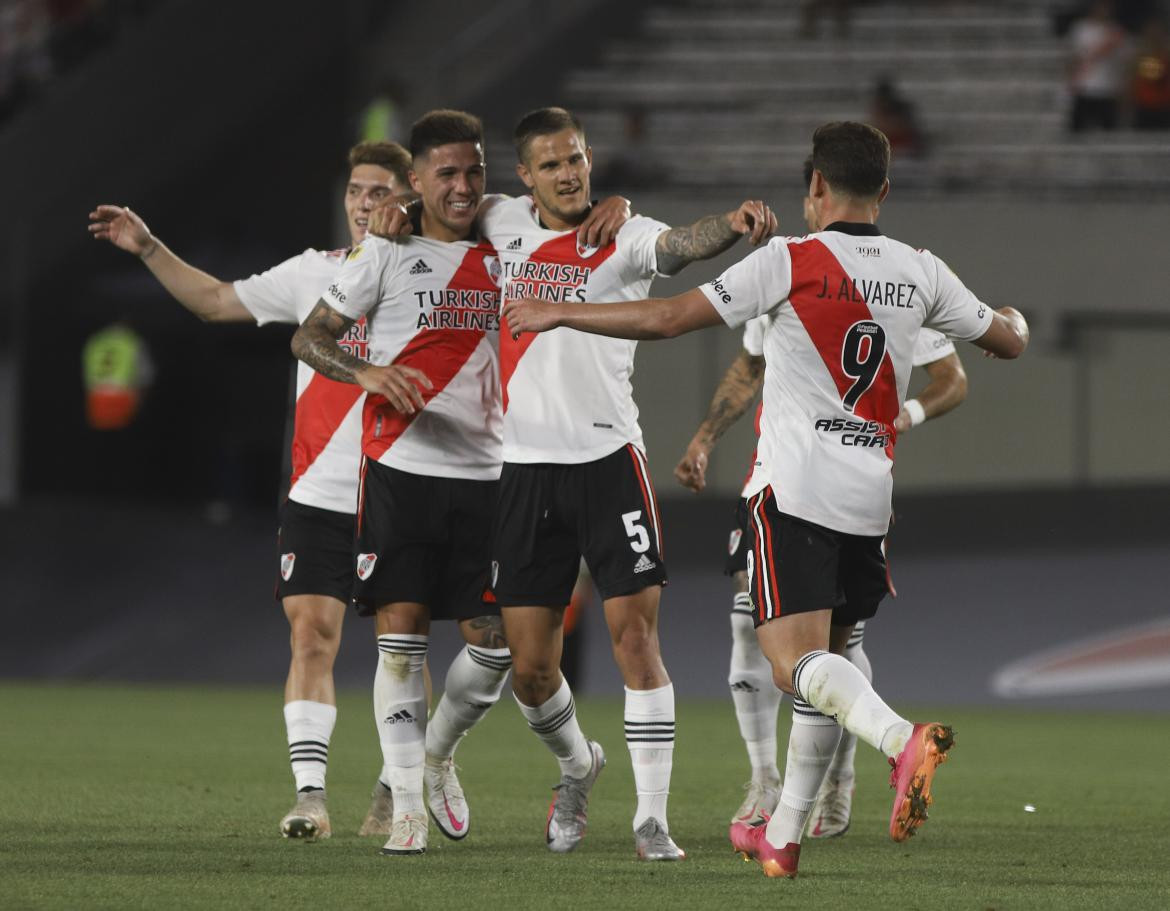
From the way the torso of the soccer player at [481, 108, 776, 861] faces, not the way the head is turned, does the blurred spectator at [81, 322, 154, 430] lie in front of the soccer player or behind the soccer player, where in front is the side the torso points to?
behind

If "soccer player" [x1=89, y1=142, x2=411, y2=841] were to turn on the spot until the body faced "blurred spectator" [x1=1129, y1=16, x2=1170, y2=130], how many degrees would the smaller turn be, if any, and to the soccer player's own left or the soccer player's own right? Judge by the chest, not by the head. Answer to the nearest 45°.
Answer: approximately 135° to the soccer player's own left

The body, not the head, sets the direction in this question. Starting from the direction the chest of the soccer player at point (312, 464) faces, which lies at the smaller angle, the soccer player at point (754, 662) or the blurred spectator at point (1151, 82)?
the soccer player

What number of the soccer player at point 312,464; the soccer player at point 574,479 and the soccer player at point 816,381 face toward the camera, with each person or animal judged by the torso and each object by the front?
2

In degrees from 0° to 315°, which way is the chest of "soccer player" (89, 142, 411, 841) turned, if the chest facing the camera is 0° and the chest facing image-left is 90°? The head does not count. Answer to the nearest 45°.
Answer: approximately 0°

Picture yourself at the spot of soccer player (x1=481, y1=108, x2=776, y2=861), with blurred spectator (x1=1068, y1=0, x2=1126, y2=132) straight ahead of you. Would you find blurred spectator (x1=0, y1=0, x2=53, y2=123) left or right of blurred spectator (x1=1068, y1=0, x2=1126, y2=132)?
left

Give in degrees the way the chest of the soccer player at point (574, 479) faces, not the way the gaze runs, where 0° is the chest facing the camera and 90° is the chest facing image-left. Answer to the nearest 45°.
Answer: approximately 0°

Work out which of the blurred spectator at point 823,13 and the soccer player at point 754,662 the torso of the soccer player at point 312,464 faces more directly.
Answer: the soccer player

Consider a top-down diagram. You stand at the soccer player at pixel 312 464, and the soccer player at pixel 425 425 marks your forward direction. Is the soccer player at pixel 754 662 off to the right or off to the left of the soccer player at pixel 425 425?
left

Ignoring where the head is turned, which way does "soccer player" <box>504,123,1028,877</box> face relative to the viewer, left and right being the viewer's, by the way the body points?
facing away from the viewer and to the left of the viewer

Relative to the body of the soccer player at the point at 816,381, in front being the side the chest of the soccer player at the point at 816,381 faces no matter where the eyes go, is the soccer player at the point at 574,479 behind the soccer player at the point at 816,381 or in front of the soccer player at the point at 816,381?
in front

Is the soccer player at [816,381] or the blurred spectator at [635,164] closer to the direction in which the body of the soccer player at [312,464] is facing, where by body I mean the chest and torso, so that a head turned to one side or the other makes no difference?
the soccer player

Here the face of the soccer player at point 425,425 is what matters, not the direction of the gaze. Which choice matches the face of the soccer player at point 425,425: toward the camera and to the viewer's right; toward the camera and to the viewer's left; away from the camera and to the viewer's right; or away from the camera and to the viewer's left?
toward the camera and to the viewer's right
